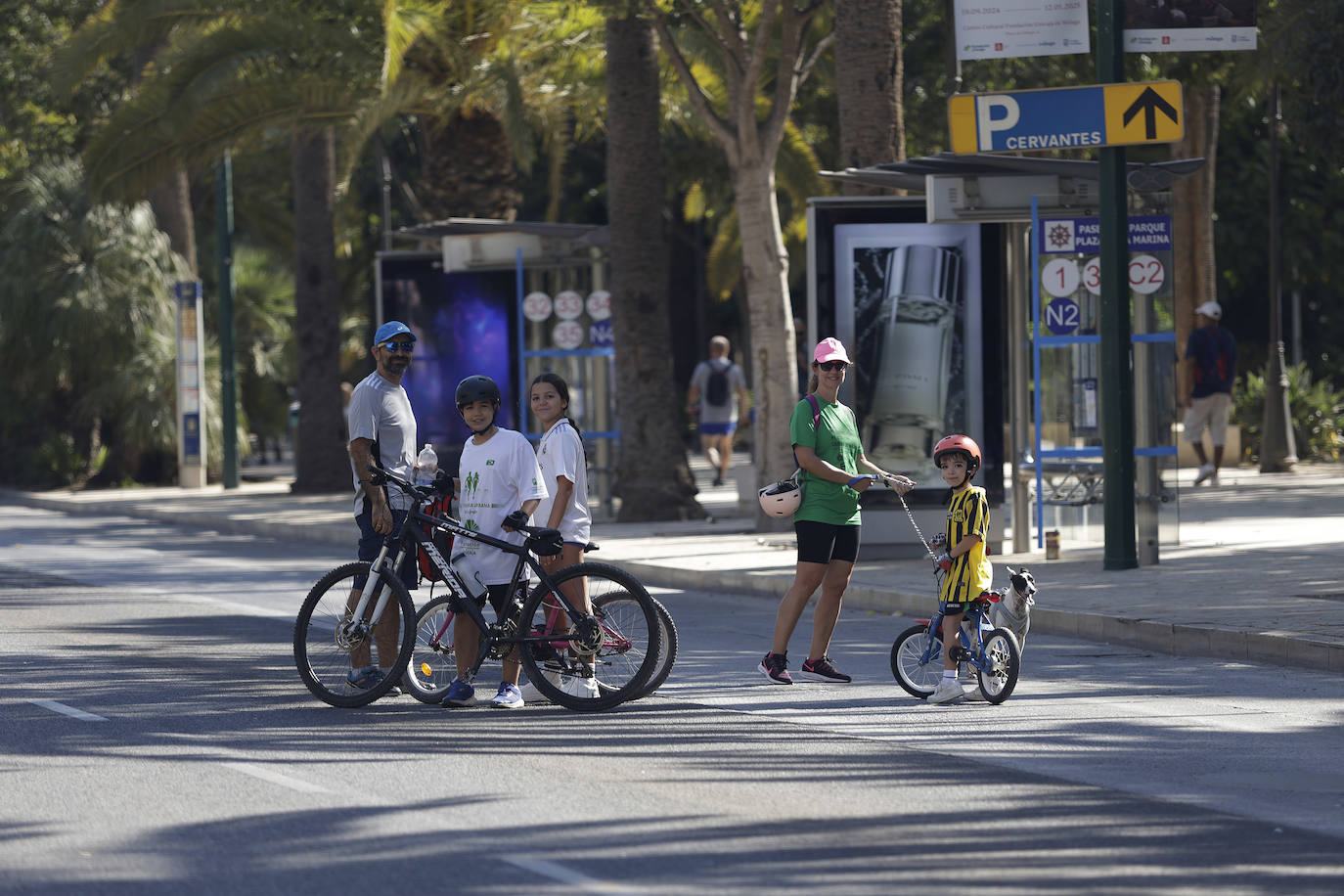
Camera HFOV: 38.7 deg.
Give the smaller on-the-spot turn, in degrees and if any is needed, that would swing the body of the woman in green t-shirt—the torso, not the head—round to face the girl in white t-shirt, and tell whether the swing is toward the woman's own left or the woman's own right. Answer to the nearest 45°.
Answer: approximately 90° to the woman's own right

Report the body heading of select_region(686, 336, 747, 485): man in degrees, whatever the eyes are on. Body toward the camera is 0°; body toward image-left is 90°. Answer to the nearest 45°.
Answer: approximately 180°

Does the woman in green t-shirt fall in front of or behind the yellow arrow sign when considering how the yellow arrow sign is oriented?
in front

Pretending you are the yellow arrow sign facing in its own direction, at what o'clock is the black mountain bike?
The black mountain bike is roughly at 1 o'clock from the yellow arrow sign.

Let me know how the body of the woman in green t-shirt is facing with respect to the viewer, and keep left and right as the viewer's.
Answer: facing the viewer and to the right of the viewer

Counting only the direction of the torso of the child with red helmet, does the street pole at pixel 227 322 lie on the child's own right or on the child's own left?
on the child's own right

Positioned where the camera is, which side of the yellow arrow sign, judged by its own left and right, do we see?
front

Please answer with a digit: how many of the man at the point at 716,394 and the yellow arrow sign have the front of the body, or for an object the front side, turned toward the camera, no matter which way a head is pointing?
1

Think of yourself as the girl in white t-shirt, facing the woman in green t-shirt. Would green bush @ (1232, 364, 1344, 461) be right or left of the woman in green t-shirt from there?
left

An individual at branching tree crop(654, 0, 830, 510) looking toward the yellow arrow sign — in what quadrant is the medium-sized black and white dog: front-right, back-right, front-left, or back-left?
front-right

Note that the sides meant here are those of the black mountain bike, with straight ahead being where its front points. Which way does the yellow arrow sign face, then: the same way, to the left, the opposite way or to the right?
to the left

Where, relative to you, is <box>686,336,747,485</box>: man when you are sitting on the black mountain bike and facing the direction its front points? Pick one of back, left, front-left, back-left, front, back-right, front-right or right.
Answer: right
